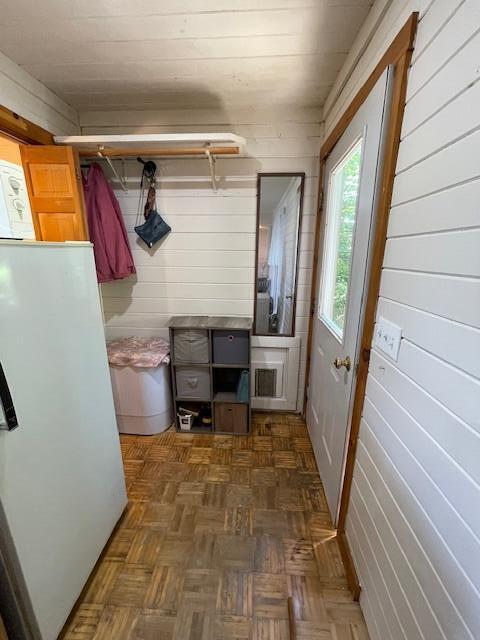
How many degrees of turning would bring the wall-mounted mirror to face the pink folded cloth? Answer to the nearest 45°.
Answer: approximately 90° to its right

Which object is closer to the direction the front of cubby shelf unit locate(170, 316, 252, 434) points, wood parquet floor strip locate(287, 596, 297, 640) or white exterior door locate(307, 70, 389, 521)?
the wood parquet floor strip

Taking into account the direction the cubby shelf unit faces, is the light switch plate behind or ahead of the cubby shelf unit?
ahead

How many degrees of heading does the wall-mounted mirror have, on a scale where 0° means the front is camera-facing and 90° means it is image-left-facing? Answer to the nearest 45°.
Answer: approximately 0°

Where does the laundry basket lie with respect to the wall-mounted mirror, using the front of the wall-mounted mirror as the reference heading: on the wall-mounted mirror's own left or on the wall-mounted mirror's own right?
on the wall-mounted mirror's own right

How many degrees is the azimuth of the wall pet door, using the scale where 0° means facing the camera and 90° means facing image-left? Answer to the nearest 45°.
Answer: approximately 0°
